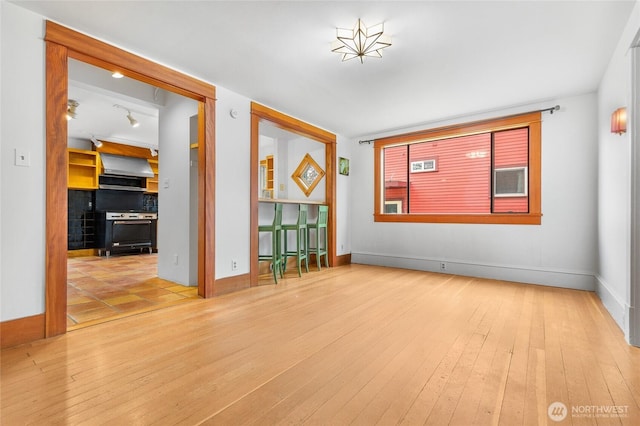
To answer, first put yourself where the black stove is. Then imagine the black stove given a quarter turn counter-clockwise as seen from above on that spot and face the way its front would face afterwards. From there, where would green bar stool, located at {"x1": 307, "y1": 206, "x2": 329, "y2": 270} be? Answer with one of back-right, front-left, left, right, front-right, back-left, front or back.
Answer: front-right

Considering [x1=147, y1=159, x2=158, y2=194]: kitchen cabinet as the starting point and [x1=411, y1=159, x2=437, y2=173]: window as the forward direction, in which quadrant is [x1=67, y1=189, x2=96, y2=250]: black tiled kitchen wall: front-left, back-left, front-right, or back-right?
back-right

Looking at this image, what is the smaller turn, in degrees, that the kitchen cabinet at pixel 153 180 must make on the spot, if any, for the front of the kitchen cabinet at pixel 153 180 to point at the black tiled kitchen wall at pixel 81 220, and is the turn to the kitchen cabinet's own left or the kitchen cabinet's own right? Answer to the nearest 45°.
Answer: approximately 90° to the kitchen cabinet's own right

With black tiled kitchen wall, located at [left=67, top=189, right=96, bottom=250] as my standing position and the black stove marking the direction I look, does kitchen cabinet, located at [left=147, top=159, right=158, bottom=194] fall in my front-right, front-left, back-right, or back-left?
front-left

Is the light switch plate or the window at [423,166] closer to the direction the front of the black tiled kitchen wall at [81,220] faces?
the light switch plate

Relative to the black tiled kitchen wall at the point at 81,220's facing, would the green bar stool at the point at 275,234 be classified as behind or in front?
in front

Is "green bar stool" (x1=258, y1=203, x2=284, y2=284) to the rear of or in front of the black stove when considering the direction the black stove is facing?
in front

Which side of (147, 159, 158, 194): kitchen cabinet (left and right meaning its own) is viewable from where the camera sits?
front

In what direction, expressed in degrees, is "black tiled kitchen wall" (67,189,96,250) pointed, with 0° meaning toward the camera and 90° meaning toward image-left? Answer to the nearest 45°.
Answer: approximately 0°

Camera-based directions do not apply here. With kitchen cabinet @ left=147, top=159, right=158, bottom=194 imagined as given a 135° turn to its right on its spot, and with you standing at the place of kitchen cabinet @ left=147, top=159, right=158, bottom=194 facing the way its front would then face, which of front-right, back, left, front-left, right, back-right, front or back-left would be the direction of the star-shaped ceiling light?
back-left

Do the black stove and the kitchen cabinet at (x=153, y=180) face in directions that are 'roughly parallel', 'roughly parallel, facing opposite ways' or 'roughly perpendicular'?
roughly parallel

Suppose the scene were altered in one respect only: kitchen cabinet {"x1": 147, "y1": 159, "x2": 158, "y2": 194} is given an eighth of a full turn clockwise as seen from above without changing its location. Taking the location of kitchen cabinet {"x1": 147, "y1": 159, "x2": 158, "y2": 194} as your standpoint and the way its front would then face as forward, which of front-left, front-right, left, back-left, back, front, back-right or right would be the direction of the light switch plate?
front-left

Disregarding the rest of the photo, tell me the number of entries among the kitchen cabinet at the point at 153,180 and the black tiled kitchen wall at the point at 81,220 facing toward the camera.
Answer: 2

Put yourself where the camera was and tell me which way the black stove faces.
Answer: facing the viewer
